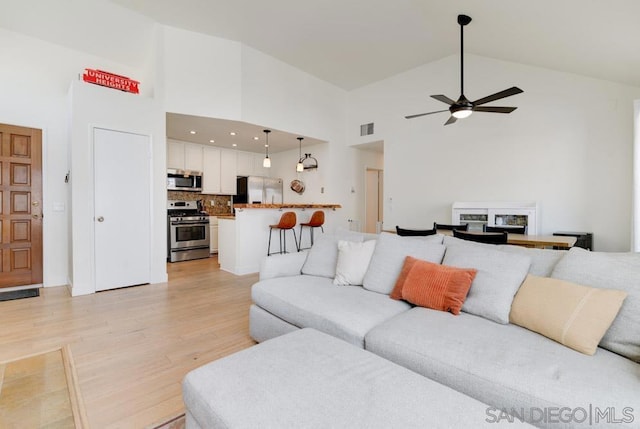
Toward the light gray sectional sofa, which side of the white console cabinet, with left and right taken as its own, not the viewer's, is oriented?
front

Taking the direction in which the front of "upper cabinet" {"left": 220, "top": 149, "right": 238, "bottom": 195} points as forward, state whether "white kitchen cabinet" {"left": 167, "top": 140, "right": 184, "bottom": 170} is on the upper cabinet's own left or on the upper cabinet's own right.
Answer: on the upper cabinet's own right

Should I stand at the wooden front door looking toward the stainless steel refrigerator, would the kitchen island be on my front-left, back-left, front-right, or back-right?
front-right

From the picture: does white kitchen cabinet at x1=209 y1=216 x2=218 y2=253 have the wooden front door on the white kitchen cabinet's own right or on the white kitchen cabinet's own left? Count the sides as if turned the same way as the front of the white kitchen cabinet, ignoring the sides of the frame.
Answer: on the white kitchen cabinet's own right

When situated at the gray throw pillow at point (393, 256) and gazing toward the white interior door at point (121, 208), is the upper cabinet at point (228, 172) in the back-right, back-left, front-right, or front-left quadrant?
front-right

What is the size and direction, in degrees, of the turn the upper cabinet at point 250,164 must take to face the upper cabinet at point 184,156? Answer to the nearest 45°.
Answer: approximately 90° to its right

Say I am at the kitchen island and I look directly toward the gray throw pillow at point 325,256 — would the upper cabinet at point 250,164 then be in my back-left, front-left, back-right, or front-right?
back-left

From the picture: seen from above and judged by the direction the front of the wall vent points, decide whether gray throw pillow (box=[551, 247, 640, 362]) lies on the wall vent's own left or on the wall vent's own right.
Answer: on the wall vent's own left

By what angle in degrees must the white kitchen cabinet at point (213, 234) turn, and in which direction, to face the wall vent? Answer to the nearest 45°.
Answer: approximately 90° to its left

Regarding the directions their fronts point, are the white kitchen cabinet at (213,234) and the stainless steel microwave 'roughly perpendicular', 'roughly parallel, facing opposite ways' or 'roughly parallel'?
roughly parallel

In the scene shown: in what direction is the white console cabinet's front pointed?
toward the camera

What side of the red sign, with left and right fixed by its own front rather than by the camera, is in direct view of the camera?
front

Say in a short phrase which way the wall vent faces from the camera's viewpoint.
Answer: facing the viewer and to the left of the viewer

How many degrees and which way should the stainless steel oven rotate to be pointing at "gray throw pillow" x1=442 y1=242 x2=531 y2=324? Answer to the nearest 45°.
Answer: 0° — it already faces it

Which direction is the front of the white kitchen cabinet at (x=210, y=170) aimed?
toward the camera
